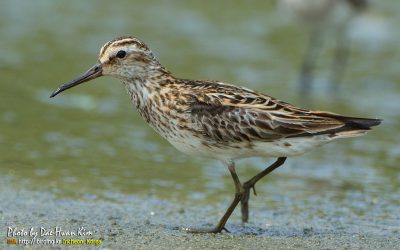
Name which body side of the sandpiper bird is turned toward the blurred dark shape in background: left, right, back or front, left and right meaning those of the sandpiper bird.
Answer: right

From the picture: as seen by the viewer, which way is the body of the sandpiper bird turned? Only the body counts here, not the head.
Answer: to the viewer's left
